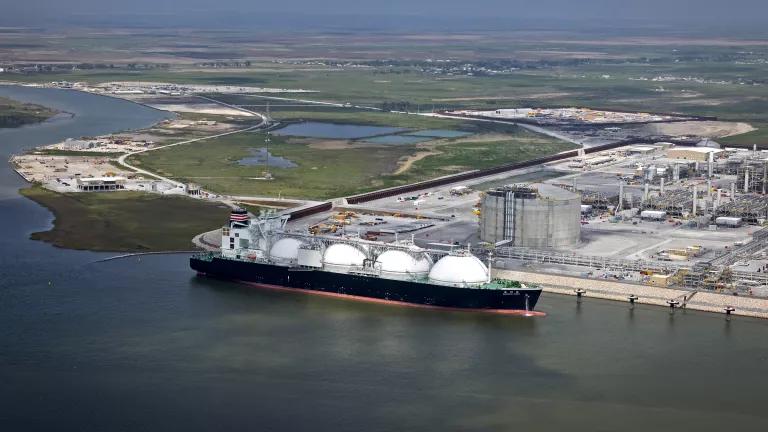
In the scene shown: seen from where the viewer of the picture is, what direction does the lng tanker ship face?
facing the viewer and to the right of the viewer
